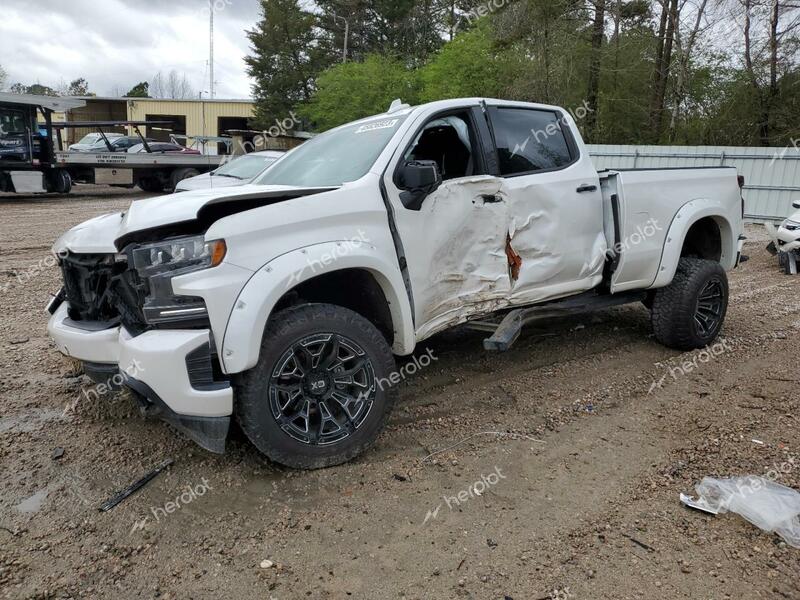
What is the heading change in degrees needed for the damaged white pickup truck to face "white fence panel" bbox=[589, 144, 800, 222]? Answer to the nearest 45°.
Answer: approximately 180°

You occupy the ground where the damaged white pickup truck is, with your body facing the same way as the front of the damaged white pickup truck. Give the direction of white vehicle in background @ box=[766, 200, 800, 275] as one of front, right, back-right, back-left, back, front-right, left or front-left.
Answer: back

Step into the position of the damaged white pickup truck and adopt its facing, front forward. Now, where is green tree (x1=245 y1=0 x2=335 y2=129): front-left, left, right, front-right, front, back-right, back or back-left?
back-right

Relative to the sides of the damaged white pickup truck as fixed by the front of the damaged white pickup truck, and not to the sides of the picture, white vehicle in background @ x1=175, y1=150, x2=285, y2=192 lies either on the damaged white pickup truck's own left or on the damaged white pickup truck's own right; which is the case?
on the damaged white pickup truck's own right

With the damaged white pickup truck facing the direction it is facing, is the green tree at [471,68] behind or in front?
behind

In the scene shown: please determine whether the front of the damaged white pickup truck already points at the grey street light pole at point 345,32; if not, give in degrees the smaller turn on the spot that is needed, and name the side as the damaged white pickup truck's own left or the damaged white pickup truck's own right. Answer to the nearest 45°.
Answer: approximately 135° to the damaged white pickup truck's own right

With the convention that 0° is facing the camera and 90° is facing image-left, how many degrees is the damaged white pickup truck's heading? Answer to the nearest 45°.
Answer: approximately 45°
